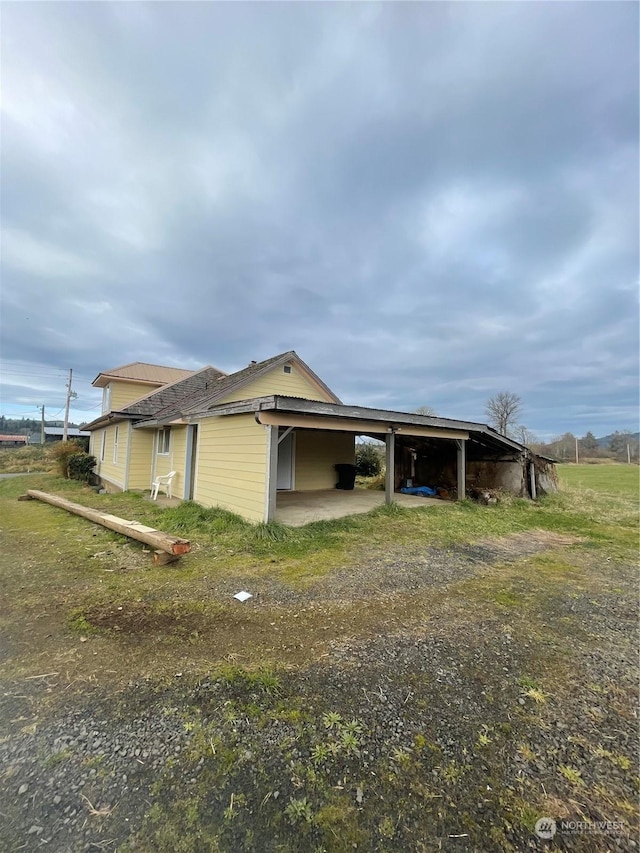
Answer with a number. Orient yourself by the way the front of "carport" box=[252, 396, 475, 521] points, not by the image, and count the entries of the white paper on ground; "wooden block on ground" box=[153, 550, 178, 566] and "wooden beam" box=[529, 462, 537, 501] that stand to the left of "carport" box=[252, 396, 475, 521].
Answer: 1

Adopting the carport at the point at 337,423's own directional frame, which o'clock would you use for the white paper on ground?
The white paper on ground is roughly at 2 o'clock from the carport.

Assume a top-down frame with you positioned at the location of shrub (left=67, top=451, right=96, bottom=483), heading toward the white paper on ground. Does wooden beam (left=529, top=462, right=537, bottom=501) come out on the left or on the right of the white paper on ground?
left

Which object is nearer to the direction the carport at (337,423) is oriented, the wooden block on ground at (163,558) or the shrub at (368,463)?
the wooden block on ground

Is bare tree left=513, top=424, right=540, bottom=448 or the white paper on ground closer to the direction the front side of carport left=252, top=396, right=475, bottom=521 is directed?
the white paper on ground

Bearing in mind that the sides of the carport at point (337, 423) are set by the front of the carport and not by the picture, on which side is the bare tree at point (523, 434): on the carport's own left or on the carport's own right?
on the carport's own left

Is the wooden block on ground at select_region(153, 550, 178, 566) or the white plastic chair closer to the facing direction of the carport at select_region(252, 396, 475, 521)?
the wooden block on ground

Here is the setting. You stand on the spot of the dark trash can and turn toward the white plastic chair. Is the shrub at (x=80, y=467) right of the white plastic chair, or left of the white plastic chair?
right

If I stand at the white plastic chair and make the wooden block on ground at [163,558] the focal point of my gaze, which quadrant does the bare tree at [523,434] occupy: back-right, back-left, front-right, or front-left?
back-left

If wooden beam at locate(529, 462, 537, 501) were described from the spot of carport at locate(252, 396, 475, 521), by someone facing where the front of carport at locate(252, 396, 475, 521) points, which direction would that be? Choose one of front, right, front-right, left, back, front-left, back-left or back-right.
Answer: left

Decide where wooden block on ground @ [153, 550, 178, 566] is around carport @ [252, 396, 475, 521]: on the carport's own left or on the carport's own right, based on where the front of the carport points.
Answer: on the carport's own right

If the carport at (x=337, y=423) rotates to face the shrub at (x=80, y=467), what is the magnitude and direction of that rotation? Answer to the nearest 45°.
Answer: approximately 180°

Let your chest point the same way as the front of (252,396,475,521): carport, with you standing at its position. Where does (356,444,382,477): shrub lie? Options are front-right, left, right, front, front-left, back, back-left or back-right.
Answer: back-left

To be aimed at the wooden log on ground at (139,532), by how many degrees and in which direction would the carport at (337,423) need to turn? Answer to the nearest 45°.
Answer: approximately 90° to its right
